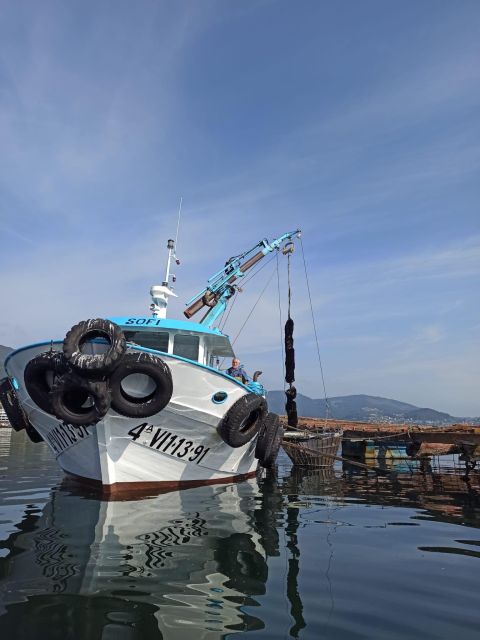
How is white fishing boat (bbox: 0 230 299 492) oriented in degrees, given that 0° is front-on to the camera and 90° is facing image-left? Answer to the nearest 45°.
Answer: approximately 45°

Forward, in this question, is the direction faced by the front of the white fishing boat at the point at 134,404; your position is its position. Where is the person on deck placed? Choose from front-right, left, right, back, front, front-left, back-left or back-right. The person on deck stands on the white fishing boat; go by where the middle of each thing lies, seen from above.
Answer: back
